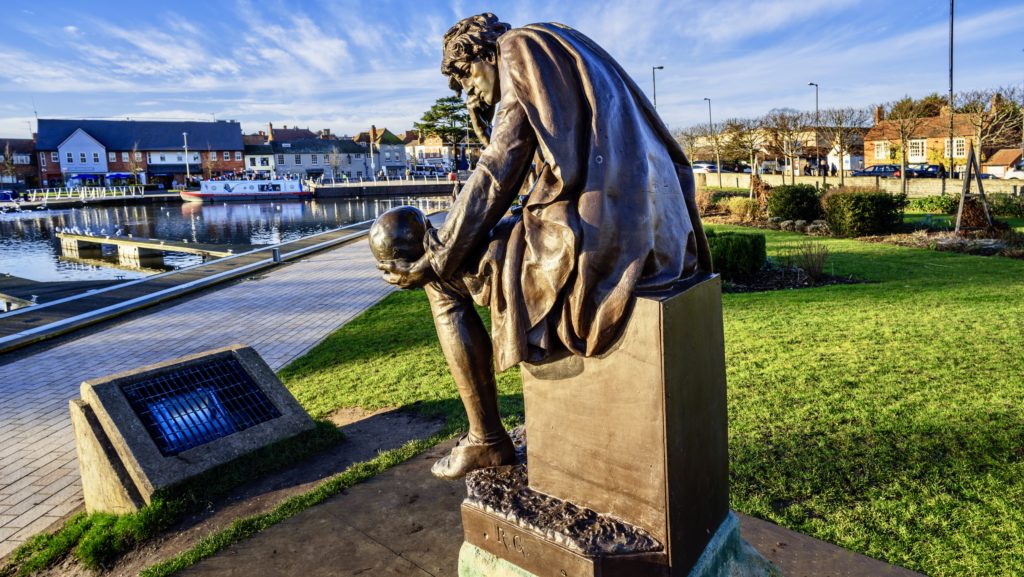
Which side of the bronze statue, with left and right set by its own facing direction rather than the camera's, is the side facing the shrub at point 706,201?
right

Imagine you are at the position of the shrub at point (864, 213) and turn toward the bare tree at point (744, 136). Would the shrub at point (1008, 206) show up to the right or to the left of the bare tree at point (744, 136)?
right

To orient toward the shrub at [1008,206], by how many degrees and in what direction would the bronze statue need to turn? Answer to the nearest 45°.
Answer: approximately 135° to its right

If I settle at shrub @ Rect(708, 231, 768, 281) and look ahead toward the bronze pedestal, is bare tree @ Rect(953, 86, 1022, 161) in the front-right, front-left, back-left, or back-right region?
back-left

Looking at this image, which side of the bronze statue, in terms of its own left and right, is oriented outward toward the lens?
left

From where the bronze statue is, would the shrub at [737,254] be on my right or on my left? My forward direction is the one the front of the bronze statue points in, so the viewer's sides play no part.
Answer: on my right

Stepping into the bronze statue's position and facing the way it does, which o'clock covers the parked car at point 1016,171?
The parked car is roughly at 4 o'clock from the bronze statue.

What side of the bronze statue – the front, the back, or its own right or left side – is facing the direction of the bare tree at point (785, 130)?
right

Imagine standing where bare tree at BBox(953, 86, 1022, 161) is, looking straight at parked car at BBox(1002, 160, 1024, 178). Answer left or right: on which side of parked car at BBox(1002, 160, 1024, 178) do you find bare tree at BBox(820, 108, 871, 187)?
left

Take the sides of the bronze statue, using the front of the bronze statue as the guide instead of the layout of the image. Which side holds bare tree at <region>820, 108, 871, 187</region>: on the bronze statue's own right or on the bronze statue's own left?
on the bronze statue's own right

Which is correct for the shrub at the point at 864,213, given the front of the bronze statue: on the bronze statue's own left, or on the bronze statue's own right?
on the bronze statue's own right

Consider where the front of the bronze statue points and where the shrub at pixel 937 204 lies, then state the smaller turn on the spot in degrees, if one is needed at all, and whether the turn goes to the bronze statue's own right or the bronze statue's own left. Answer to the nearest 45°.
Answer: approximately 135° to the bronze statue's own right

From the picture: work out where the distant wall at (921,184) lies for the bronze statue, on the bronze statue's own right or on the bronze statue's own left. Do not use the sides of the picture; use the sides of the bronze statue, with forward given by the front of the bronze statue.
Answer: on the bronze statue's own right

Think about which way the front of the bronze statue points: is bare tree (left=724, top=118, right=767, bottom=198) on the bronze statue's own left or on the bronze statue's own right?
on the bronze statue's own right
